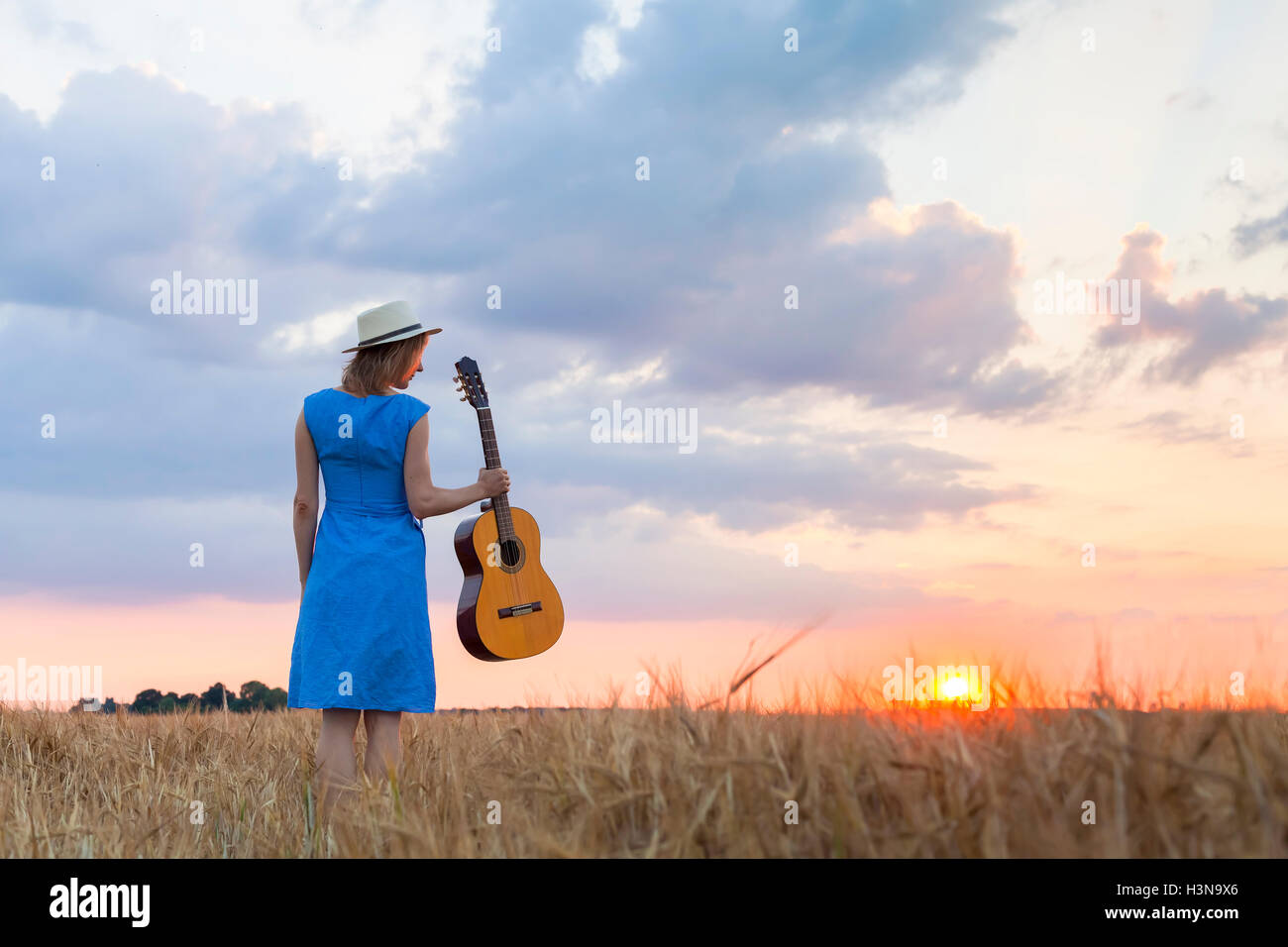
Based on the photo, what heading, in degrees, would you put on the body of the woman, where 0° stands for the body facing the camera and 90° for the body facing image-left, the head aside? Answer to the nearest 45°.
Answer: approximately 180°

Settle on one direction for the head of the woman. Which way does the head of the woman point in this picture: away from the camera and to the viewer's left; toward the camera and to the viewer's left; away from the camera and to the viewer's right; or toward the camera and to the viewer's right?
away from the camera and to the viewer's right
